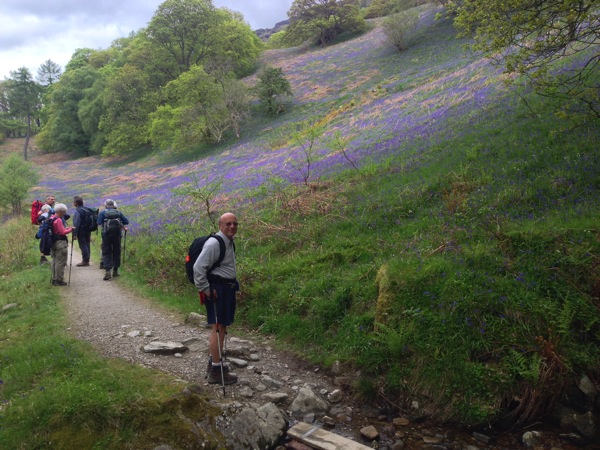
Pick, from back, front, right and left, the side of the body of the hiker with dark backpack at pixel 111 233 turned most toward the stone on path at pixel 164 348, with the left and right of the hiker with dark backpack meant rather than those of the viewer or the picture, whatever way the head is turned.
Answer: back

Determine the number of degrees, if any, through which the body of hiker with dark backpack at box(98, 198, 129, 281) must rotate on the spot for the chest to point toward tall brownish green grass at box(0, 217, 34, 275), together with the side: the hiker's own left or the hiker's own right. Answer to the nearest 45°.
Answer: approximately 45° to the hiker's own left

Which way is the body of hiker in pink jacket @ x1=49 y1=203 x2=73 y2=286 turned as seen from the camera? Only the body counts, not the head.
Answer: to the viewer's right

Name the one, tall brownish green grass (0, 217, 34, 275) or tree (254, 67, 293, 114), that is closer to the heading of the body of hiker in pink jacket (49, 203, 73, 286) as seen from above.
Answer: the tree

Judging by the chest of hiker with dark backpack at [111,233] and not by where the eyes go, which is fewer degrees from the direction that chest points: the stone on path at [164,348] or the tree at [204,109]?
the tree

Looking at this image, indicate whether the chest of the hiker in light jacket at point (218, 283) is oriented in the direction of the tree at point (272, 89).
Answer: no

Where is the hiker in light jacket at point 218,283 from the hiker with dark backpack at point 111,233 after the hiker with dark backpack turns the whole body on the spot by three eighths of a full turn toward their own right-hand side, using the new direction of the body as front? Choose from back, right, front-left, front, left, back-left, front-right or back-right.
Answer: front-right

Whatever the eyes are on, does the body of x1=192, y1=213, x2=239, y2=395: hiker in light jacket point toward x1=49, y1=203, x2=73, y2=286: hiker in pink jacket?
no

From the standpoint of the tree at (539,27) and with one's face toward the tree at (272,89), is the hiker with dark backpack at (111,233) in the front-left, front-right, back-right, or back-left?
front-left

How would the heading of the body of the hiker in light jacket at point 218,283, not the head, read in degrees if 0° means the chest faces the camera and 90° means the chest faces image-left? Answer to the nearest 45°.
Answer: approximately 270°

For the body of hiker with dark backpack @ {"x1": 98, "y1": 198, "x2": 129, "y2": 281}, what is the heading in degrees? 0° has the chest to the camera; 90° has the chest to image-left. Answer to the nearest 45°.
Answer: approximately 180°

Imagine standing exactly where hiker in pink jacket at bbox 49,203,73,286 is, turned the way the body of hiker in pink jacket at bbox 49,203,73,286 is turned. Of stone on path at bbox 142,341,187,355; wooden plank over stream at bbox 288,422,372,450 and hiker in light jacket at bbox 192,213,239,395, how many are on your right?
3
